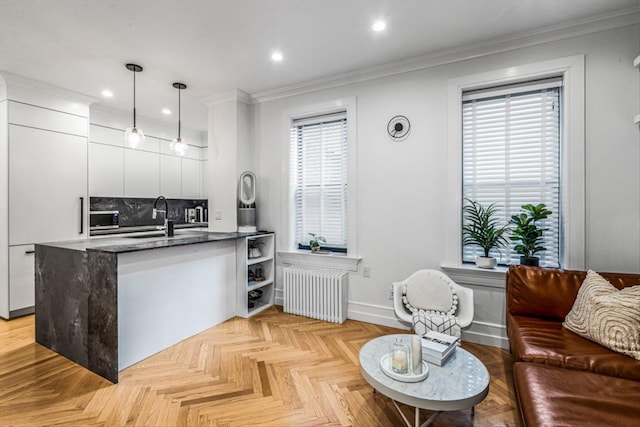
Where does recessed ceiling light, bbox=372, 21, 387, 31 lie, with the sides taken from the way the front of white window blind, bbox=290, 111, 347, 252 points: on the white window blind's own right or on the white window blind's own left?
on the white window blind's own left

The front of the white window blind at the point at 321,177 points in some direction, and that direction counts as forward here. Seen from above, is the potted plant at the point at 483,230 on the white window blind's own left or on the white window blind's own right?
on the white window blind's own left

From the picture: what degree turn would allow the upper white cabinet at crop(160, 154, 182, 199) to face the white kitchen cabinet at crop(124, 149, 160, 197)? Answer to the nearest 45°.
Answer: approximately 90° to its right

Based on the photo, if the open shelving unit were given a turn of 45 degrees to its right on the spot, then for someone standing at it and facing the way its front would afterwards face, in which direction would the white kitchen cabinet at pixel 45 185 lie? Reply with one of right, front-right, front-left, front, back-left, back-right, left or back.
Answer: right

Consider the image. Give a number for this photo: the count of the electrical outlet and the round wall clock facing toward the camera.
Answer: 2

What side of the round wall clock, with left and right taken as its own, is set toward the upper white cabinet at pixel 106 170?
right

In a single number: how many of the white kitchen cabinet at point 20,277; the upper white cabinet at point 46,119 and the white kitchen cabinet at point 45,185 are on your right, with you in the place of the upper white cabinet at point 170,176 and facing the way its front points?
3
